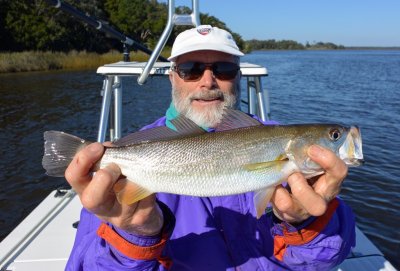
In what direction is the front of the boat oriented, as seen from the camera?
facing the viewer

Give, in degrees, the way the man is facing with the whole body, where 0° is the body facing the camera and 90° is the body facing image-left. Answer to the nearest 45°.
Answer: approximately 0°
